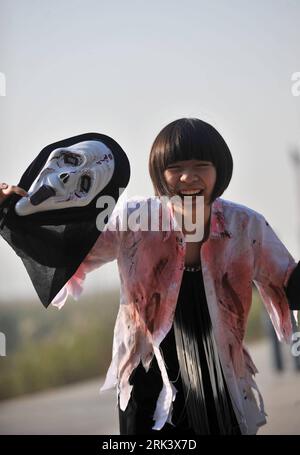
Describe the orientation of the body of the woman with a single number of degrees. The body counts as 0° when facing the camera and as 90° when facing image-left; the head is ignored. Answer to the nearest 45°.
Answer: approximately 0°
